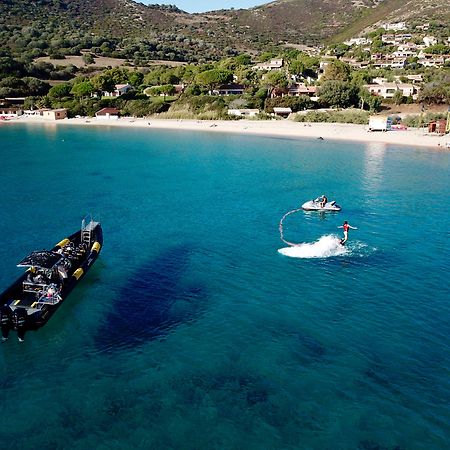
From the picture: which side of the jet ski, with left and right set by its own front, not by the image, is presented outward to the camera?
left
